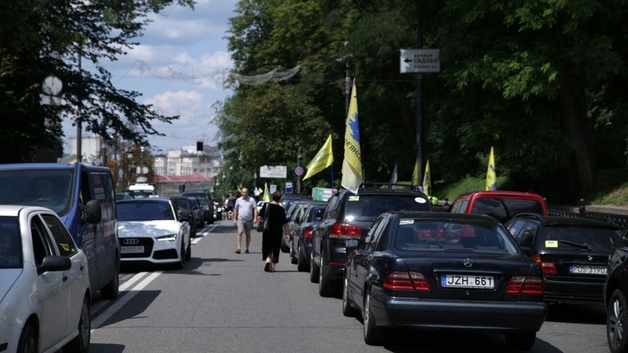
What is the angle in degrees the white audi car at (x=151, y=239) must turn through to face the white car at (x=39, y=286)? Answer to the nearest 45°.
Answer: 0° — it already faces it

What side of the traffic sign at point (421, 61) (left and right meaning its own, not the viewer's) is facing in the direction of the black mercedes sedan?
front

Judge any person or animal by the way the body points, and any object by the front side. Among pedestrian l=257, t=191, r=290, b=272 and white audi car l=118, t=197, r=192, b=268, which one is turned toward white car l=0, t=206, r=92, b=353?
white audi car l=118, t=197, r=192, b=268

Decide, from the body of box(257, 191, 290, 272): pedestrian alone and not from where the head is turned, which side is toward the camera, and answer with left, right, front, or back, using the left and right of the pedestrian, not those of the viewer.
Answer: back

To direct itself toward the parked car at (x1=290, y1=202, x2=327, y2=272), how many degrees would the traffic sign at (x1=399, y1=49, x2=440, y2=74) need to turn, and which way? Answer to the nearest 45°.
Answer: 0° — it already faces it

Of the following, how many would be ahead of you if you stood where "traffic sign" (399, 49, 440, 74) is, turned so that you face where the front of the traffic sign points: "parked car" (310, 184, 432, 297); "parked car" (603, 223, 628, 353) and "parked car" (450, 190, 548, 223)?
3

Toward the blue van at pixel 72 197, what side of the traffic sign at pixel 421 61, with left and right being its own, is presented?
front

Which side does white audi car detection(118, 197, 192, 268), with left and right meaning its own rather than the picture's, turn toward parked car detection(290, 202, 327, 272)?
left

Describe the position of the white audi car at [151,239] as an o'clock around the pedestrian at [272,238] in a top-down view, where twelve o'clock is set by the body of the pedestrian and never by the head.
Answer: The white audi car is roughly at 9 o'clock from the pedestrian.

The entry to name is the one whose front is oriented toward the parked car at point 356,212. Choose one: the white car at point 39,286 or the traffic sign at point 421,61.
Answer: the traffic sign

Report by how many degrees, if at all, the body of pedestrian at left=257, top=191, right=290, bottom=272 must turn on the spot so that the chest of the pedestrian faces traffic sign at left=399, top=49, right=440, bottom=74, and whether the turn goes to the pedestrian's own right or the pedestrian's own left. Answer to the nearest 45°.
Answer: approximately 45° to the pedestrian's own right

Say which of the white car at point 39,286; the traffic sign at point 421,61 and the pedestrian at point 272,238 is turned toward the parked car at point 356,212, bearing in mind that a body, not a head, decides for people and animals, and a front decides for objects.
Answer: the traffic sign

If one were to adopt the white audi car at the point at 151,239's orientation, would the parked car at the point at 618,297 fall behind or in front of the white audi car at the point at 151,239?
in front
